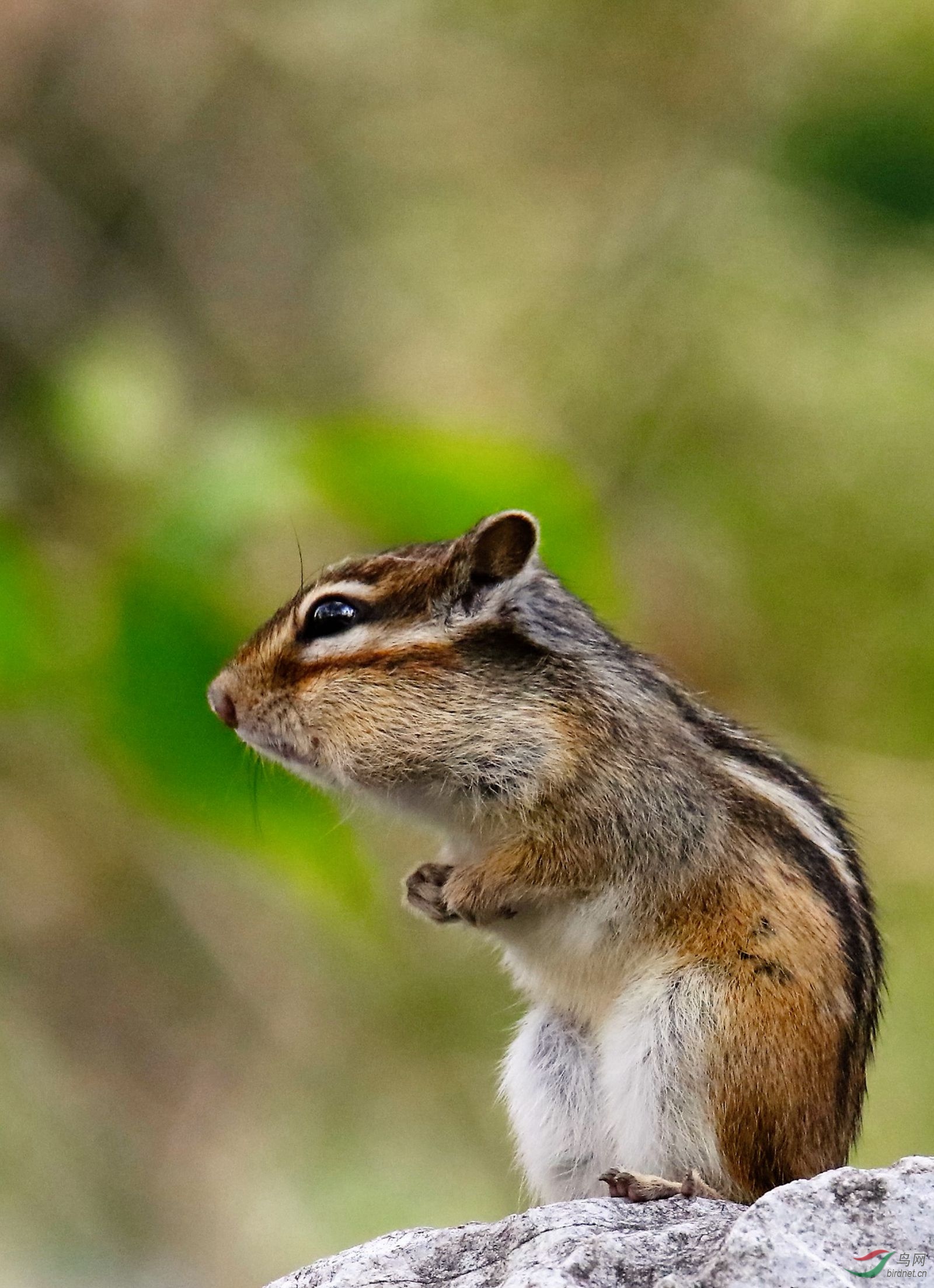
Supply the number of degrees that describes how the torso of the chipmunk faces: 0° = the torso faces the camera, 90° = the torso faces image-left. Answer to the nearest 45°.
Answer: approximately 90°
